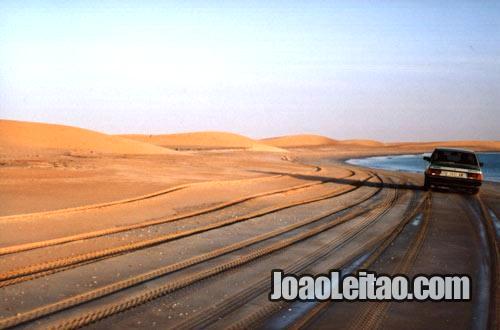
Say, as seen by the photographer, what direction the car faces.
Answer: facing away from the viewer
